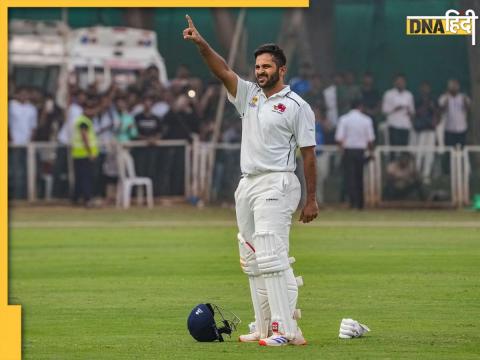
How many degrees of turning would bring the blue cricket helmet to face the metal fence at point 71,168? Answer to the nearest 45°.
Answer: approximately 90° to its left

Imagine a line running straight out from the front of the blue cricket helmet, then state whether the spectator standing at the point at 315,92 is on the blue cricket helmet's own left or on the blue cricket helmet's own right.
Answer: on the blue cricket helmet's own left

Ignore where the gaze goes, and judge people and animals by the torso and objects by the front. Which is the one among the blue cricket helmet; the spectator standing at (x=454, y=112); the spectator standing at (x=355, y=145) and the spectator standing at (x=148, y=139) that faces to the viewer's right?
the blue cricket helmet

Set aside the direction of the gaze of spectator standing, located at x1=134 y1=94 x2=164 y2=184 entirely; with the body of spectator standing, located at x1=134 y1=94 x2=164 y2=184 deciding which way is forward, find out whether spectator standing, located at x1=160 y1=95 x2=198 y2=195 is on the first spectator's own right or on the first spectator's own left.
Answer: on the first spectator's own left

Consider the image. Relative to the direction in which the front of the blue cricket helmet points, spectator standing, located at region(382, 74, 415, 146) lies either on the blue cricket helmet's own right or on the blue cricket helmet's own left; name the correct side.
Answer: on the blue cricket helmet's own left
